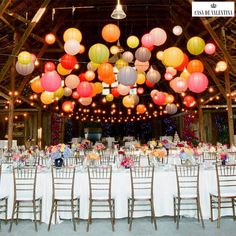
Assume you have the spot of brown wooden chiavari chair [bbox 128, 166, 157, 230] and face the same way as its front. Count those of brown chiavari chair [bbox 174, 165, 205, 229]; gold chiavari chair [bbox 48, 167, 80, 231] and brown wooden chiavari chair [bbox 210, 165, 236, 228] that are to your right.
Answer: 2

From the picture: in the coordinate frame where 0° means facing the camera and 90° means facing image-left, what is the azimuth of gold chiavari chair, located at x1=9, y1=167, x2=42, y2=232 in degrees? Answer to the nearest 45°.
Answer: approximately 180°

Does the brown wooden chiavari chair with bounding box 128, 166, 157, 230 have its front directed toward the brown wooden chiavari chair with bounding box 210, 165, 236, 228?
no

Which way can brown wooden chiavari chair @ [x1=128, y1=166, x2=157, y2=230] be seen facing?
away from the camera

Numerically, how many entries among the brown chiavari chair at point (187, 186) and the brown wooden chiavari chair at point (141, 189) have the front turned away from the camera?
2

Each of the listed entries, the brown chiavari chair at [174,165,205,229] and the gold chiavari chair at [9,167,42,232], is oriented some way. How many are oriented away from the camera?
2

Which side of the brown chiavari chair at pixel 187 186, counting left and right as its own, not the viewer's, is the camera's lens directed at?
back

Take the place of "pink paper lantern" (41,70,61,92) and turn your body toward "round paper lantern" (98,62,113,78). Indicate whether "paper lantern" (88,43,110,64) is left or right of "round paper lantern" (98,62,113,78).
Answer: right

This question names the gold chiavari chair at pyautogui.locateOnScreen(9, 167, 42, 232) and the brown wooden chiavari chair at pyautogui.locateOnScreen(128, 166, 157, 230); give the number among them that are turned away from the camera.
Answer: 2

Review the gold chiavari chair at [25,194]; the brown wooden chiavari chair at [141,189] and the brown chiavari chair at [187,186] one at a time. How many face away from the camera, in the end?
3

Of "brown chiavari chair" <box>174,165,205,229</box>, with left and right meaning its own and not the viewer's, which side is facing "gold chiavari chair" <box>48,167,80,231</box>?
left

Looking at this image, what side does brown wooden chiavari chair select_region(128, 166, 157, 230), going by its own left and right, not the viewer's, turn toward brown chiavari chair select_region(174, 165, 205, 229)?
right

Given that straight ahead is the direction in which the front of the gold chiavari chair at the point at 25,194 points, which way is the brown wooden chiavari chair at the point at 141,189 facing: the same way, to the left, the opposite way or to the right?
the same way
